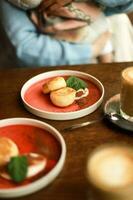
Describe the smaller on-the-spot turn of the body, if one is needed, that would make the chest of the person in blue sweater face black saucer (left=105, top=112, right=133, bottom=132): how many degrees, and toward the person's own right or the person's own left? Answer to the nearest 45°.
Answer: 0° — they already face it

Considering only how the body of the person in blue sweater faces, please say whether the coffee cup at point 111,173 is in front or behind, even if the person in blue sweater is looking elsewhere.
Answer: in front

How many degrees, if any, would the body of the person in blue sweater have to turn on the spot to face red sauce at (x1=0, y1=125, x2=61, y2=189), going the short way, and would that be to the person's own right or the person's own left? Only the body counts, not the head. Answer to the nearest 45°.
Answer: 0° — they already face it

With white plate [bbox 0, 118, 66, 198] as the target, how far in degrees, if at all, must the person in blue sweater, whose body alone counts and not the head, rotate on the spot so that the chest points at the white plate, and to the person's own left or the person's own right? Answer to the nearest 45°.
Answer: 0° — they already face it

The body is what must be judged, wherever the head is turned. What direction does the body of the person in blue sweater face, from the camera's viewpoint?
toward the camera

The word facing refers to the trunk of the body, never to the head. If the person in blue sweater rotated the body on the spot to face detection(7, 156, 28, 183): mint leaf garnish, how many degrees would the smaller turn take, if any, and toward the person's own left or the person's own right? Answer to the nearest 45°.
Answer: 0° — they already face it

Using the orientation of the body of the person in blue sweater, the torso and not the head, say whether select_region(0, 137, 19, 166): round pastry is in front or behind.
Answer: in front
